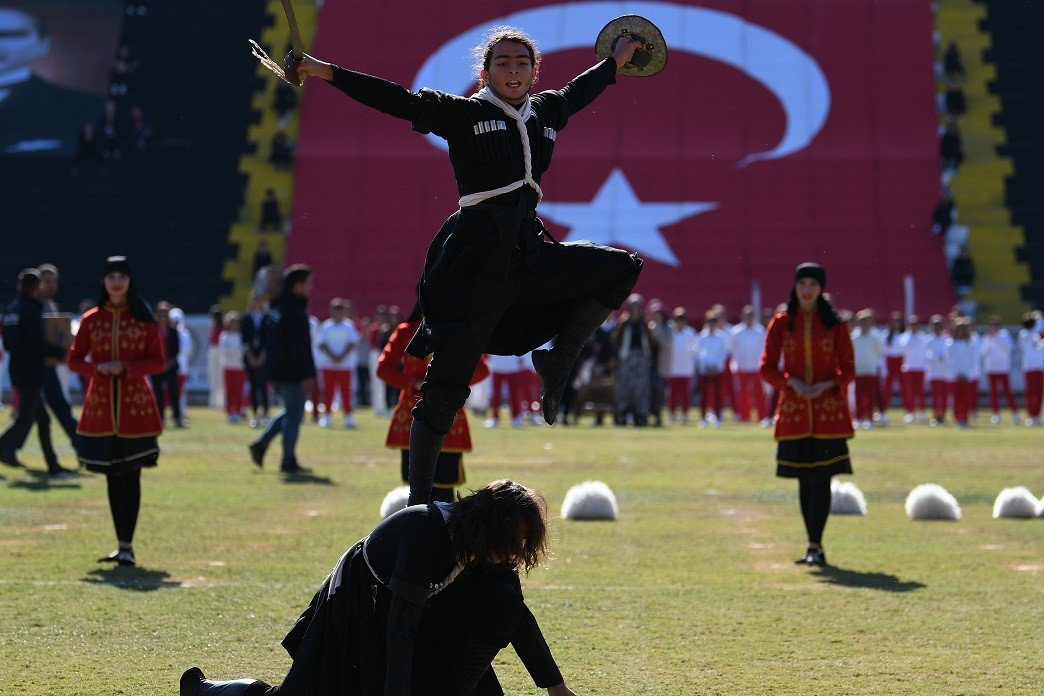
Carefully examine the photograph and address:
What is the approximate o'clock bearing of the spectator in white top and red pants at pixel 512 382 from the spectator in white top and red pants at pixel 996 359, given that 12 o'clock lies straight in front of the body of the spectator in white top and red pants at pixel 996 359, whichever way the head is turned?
the spectator in white top and red pants at pixel 512 382 is roughly at 2 o'clock from the spectator in white top and red pants at pixel 996 359.

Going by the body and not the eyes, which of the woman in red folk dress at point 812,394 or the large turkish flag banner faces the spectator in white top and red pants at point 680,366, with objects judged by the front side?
the large turkish flag banner

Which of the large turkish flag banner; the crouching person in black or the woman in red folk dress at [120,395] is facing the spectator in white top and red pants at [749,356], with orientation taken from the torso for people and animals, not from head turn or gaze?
the large turkish flag banner

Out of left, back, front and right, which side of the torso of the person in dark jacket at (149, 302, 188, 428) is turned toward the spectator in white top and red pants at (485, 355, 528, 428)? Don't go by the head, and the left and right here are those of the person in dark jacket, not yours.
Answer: left

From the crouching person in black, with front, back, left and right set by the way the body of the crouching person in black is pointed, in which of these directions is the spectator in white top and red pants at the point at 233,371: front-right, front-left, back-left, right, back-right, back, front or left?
back-left

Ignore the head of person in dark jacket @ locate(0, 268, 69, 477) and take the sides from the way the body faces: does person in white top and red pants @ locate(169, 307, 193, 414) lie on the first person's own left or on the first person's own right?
on the first person's own left

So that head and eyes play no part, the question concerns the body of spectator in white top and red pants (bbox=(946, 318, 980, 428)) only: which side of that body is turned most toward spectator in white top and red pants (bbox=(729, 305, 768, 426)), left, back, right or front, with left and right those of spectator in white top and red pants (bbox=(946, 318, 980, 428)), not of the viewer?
right
